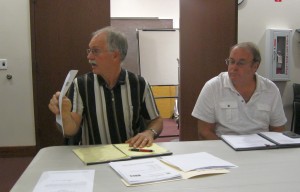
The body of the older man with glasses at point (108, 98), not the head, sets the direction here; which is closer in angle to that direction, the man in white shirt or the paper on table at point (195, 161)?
the paper on table

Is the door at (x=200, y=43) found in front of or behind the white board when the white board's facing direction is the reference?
in front

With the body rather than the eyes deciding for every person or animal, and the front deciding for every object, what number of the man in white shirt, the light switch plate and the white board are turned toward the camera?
3

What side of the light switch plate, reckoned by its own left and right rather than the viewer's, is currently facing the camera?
front

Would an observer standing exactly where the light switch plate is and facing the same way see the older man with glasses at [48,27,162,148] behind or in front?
in front

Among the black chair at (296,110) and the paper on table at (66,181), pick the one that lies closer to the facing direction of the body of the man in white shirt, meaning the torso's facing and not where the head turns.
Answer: the paper on table

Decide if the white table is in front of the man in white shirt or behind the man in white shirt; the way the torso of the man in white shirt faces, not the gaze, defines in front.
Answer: in front

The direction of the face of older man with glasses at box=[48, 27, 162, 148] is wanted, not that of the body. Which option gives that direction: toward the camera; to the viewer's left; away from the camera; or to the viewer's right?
to the viewer's left

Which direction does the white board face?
toward the camera

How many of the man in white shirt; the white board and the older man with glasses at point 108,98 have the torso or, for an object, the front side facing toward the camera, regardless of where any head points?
3
